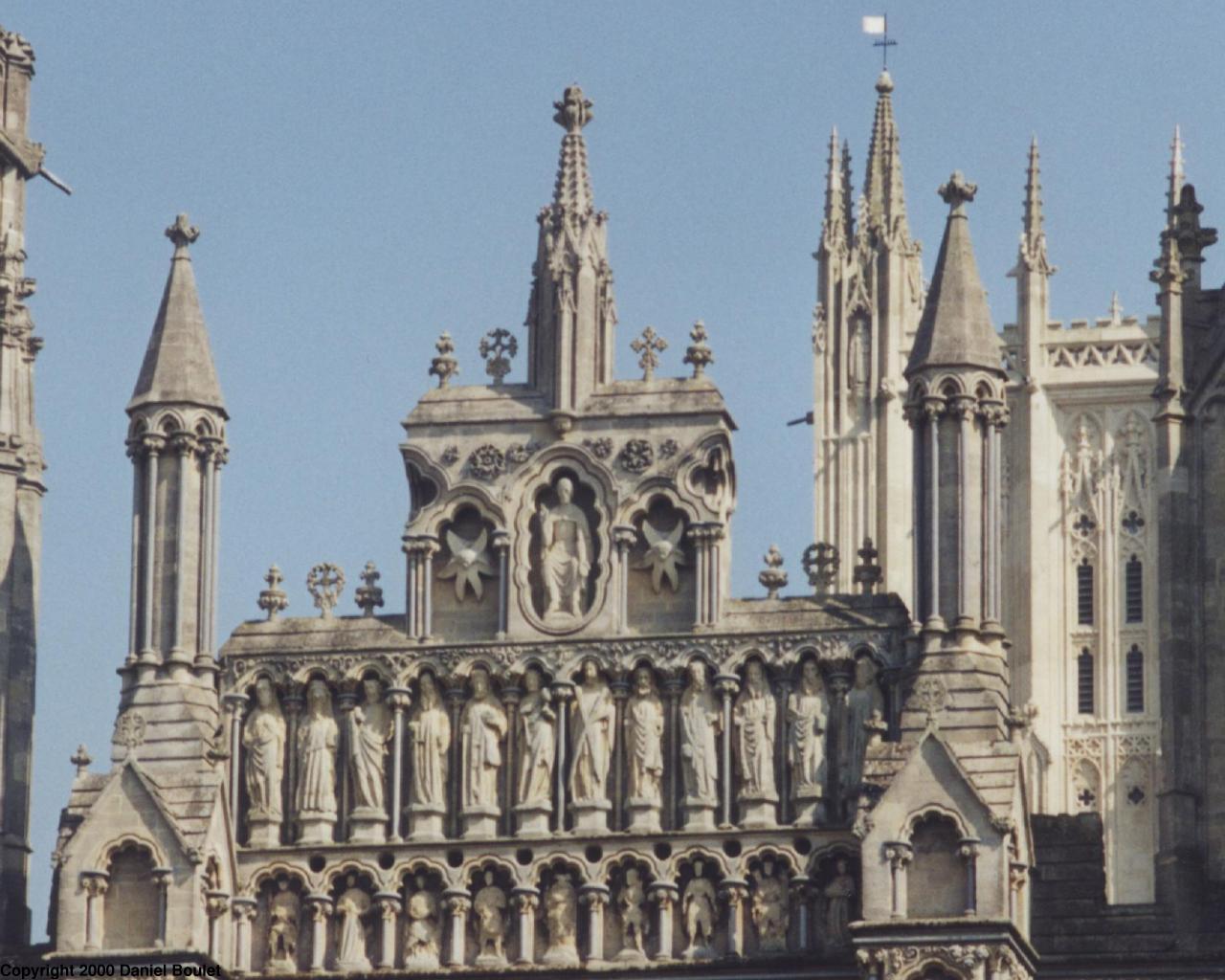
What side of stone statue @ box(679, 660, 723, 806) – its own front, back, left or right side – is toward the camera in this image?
front

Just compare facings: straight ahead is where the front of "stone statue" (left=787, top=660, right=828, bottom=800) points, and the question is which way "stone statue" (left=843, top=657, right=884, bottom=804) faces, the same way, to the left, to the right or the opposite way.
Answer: the same way

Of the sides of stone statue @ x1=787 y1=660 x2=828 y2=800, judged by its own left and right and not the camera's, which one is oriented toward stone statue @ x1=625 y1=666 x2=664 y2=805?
right

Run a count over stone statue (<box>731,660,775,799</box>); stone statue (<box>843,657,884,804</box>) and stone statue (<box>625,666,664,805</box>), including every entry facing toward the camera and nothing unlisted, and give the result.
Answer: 3

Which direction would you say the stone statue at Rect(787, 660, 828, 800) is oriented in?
toward the camera

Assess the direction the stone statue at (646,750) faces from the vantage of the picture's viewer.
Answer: facing the viewer

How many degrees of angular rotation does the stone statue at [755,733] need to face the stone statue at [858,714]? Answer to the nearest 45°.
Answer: approximately 90° to its left

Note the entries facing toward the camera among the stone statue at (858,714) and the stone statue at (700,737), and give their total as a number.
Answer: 2

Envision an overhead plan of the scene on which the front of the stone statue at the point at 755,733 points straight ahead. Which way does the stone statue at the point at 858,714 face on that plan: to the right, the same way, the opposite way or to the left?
the same way

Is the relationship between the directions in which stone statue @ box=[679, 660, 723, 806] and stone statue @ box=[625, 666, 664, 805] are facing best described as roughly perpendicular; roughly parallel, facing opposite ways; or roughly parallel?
roughly parallel

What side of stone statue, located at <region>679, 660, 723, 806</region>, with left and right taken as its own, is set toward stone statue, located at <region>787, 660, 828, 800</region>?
left

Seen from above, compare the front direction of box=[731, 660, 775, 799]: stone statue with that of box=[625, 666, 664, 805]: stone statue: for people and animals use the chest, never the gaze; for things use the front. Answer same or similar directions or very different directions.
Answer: same or similar directions

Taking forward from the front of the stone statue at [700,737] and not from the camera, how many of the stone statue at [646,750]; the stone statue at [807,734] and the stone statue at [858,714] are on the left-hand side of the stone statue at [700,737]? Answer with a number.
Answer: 2
